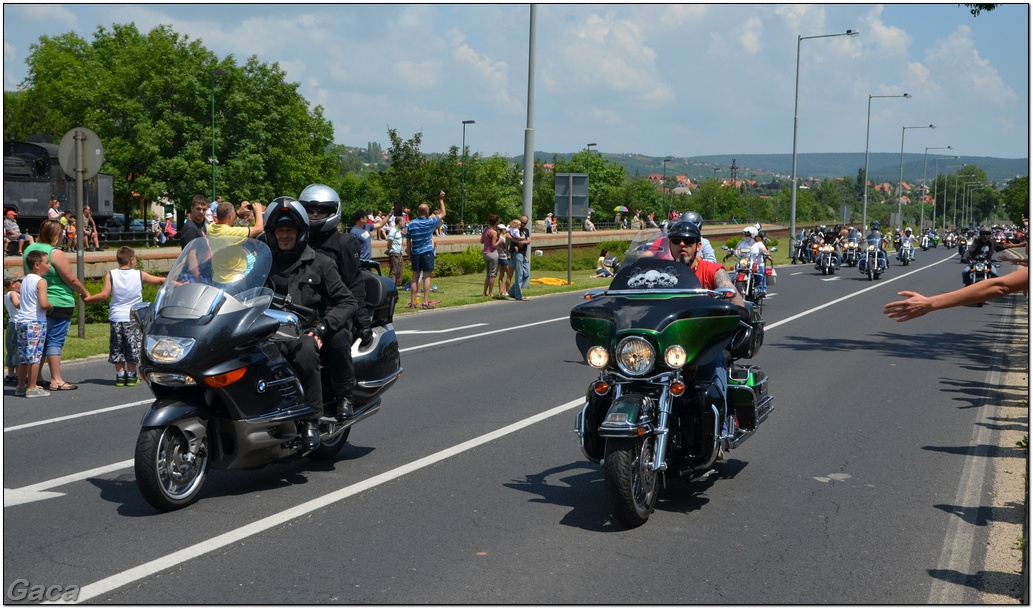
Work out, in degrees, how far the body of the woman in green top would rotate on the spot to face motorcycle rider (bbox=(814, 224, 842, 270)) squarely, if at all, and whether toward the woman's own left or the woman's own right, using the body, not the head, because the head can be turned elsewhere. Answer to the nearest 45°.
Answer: approximately 45° to the woman's own left

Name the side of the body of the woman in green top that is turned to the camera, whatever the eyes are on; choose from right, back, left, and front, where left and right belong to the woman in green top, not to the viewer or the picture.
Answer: right

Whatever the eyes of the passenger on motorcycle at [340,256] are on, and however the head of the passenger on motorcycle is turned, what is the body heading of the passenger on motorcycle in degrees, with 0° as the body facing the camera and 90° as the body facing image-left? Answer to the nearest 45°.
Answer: approximately 45°

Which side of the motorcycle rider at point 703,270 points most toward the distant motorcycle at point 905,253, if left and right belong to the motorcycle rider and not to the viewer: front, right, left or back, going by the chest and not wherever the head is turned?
back

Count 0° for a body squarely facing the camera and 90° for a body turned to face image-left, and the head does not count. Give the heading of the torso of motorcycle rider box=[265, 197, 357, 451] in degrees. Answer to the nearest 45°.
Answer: approximately 45°

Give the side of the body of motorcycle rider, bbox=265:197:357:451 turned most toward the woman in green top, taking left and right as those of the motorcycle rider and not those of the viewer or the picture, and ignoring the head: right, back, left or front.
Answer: right

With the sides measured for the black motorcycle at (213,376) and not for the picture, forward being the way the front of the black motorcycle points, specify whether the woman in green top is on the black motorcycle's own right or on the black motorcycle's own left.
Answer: on the black motorcycle's own right

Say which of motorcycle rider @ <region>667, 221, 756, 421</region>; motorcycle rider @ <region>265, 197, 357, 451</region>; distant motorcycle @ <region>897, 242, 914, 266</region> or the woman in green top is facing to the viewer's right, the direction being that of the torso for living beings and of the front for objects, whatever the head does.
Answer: the woman in green top

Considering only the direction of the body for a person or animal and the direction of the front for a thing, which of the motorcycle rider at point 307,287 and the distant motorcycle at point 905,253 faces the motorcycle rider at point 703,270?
the distant motorcycle

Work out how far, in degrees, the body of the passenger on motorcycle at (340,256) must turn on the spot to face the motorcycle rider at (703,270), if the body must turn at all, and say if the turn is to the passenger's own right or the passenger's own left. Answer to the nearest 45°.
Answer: approximately 135° to the passenger's own left

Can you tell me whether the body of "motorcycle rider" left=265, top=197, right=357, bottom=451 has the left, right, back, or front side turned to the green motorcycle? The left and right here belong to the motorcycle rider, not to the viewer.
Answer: left
